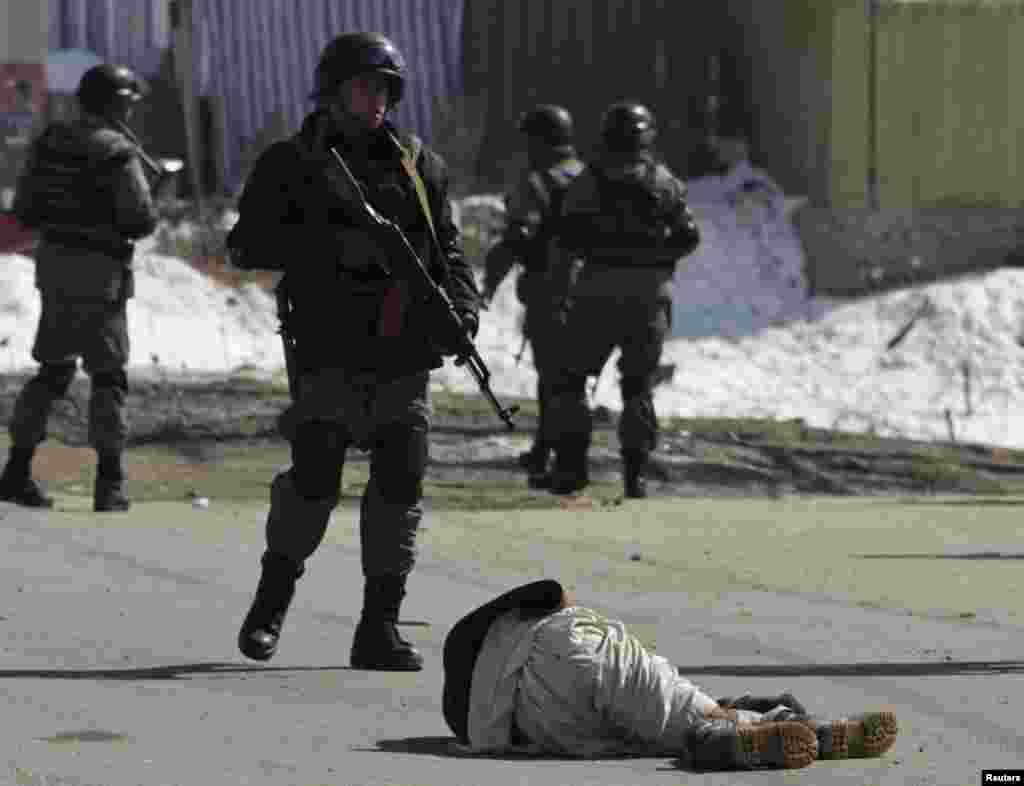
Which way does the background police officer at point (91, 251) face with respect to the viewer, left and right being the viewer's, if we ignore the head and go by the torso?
facing away from the viewer and to the right of the viewer

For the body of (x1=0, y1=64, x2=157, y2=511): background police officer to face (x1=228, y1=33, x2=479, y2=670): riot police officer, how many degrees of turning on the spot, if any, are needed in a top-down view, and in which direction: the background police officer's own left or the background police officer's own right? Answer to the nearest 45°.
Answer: approximately 135° to the background police officer's own right

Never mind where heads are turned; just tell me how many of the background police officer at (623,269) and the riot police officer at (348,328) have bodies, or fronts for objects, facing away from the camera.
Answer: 1

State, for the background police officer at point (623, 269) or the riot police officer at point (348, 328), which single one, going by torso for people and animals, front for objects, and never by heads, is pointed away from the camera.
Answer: the background police officer

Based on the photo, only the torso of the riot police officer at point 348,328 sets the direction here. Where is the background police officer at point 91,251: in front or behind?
behind

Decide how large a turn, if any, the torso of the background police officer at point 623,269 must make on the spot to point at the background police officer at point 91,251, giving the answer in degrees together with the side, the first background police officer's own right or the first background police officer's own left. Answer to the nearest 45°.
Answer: approximately 135° to the first background police officer's own left

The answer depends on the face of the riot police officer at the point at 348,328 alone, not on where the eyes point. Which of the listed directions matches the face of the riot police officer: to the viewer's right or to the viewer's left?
to the viewer's right

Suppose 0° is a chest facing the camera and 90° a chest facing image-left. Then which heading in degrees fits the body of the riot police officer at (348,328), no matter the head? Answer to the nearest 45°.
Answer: approximately 315°

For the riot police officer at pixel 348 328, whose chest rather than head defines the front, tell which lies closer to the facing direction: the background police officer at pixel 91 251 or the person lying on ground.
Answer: the person lying on ground

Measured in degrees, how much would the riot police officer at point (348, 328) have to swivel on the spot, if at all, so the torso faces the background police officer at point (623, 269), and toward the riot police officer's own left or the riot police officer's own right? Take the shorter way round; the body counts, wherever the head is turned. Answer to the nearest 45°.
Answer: approximately 135° to the riot police officer's own left

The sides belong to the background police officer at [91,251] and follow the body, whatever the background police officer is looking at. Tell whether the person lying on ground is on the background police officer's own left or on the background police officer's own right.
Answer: on the background police officer's own right

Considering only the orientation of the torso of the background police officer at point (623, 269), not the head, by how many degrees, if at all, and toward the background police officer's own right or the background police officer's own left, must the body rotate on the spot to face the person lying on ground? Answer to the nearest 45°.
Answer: approximately 180°

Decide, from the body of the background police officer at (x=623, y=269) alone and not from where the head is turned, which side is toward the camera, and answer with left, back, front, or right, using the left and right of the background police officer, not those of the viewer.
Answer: back

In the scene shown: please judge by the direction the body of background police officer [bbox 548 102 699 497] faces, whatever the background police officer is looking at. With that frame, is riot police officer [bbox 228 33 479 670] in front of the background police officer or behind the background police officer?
behind
